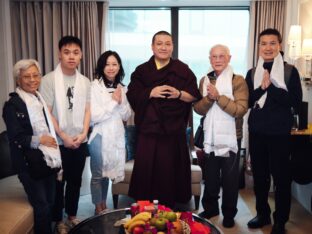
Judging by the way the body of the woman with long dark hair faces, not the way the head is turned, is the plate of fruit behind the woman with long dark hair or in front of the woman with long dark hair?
in front

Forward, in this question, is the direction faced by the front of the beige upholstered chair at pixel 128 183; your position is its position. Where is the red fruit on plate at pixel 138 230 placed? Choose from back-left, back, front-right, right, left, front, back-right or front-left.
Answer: front-left

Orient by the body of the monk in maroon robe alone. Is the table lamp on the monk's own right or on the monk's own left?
on the monk's own left

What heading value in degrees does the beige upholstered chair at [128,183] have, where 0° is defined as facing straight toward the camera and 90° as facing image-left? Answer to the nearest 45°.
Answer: approximately 45°

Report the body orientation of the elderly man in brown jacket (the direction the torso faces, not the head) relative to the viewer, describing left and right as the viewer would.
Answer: facing the viewer and to the left of the viewer

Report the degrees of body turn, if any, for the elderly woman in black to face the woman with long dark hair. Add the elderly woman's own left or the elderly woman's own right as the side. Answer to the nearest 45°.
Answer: approximately 90° to the elderly woman's own left

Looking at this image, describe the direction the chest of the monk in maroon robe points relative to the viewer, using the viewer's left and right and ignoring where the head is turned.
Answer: facing the viewer
